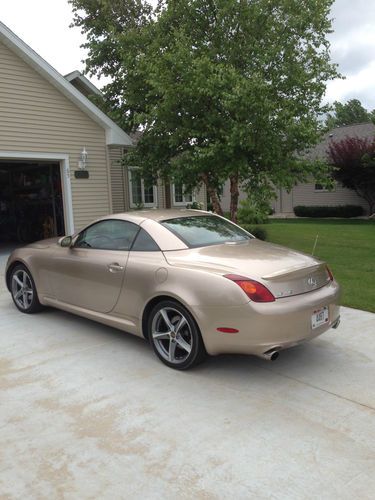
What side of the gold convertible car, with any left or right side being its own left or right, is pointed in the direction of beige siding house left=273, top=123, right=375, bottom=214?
right

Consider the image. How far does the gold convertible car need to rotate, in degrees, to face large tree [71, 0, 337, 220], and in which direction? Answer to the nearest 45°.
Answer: approximately 45° to its right

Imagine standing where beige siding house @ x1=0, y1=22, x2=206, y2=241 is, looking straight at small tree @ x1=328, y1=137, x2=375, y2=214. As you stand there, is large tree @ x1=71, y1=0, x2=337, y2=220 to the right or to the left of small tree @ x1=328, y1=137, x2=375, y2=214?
right

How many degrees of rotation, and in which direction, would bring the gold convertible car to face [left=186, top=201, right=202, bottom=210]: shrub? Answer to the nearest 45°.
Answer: approximately 45° to its right

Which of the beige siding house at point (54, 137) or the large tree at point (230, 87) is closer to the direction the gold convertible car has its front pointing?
the beige siding house

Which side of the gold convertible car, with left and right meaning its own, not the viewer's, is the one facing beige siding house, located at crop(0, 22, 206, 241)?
front

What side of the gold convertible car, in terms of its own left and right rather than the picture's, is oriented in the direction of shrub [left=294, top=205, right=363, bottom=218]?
right

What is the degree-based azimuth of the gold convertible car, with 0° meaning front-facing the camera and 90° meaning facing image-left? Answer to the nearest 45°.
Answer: approximately 135°
